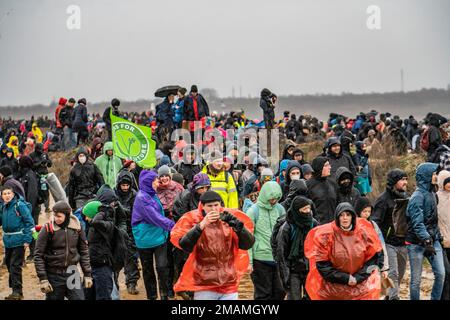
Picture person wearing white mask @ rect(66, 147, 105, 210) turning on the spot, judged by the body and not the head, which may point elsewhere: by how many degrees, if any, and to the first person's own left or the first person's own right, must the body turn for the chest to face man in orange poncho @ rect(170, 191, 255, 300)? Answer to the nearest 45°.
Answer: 0° — they already face them

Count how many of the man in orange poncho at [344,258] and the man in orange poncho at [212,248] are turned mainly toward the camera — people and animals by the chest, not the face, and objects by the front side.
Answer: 2

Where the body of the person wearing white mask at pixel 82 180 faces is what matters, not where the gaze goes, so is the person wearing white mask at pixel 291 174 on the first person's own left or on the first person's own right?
on the first person's own left

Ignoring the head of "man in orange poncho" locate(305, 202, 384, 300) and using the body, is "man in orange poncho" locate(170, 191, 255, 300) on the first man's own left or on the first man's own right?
on the first man's own right

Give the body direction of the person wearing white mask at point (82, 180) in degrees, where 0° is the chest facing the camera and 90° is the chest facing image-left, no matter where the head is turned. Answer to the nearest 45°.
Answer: approximately 0°

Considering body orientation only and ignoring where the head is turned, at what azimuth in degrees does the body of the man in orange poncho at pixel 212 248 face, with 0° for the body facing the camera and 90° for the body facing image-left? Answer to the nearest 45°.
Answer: approximately 0°

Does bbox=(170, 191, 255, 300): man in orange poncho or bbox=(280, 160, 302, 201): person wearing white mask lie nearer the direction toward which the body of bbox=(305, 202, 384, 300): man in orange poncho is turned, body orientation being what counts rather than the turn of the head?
the man in orange poncho

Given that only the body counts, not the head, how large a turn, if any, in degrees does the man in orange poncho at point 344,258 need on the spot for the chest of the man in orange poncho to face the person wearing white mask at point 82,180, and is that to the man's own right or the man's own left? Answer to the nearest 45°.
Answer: approximately 135° to the man's own right
